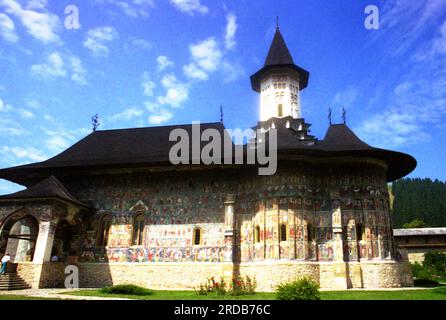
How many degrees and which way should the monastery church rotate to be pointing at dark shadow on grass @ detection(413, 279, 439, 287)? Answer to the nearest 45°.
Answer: approximately 180°

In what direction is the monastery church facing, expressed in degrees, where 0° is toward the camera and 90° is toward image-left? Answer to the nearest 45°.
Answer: approximately 90°

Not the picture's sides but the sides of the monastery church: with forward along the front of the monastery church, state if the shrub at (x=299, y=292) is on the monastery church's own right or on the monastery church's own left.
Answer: on the monastery church's own left

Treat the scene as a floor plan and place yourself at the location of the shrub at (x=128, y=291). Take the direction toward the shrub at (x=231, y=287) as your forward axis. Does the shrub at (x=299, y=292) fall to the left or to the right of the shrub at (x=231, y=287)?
right

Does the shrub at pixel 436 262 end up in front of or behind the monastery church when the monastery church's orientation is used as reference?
behind
